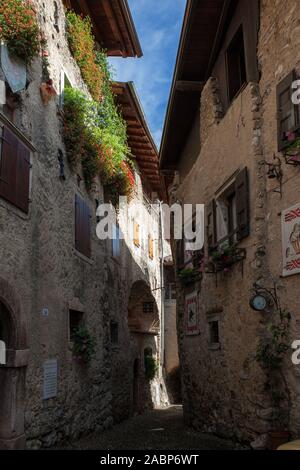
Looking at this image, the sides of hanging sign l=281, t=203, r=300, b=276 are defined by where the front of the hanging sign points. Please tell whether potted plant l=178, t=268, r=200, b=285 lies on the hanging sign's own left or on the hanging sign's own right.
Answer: on the hanging sign's own right

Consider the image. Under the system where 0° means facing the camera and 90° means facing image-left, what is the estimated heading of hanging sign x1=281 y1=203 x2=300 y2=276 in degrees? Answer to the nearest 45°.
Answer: approximately 45°

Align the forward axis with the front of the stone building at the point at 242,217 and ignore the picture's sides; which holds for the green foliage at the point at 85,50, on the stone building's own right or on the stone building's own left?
on the stone building's own right

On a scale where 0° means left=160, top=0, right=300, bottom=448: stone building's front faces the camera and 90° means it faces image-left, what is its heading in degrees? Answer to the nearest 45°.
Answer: approximately 45°

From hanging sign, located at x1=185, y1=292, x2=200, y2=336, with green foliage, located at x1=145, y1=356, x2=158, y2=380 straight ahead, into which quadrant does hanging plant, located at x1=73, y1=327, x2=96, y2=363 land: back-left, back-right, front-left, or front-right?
back-left

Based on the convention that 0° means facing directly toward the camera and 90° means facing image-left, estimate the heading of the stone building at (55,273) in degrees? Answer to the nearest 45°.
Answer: approximately 315°

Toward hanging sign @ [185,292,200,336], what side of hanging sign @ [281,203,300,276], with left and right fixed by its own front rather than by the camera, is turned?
right
